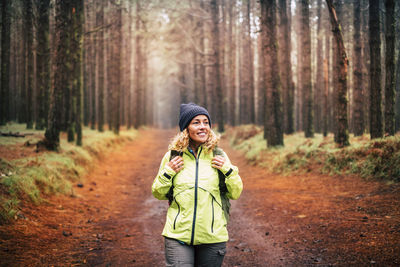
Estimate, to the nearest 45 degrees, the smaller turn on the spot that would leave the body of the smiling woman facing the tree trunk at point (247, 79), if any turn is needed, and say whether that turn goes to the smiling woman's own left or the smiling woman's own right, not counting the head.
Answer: approximately 180°

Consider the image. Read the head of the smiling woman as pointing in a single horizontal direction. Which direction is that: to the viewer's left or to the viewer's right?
to the viewer's right

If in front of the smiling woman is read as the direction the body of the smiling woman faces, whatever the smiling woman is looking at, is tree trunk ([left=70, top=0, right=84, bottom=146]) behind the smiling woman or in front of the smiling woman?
behind

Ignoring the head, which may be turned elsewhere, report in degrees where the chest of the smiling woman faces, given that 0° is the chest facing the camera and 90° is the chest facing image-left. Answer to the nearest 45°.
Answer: approximately 0°

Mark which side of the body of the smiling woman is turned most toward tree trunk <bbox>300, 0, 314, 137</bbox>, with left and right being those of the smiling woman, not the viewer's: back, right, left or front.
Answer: back

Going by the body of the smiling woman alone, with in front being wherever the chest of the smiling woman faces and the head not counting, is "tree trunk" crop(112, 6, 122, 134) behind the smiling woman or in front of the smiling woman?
behind

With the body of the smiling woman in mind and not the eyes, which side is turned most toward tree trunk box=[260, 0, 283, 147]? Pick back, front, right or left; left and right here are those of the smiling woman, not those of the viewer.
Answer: back
